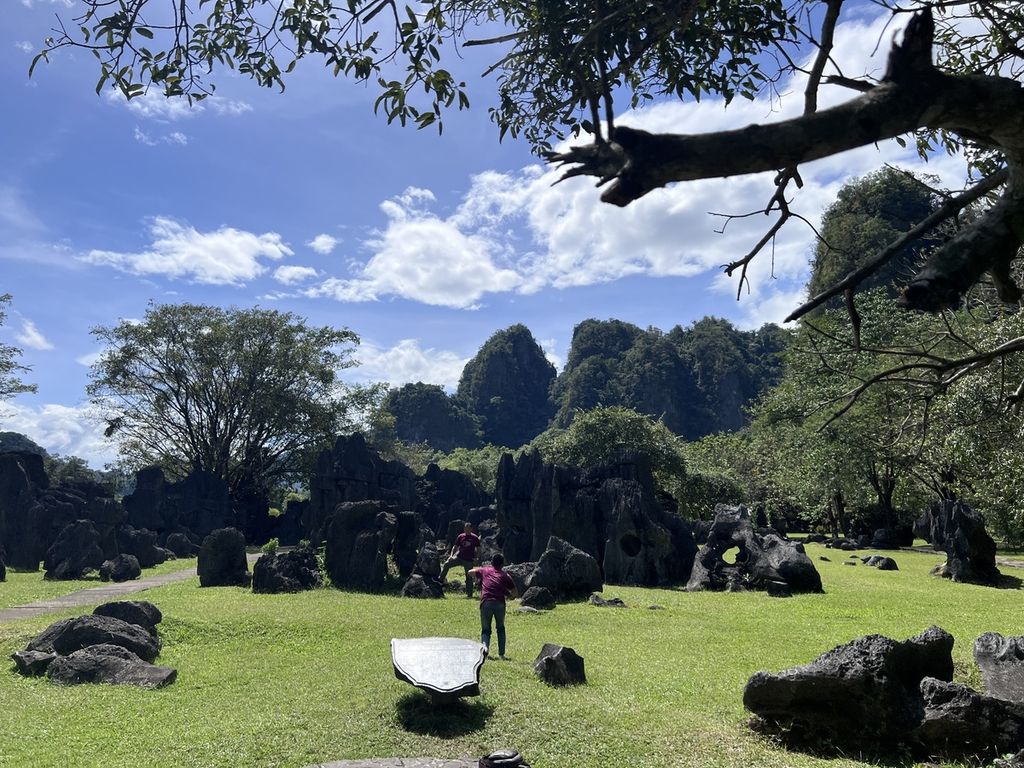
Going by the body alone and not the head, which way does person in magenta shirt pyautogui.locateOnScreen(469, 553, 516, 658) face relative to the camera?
away from the camera

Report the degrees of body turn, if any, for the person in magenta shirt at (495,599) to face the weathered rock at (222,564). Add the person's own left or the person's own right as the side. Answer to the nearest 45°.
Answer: approximately 45° to the person's own left

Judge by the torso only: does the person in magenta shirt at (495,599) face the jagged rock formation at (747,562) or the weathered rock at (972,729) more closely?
the jagged rock formation

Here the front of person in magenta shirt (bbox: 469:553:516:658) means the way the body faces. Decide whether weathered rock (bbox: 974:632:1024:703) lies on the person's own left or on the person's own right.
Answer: on the person's own right

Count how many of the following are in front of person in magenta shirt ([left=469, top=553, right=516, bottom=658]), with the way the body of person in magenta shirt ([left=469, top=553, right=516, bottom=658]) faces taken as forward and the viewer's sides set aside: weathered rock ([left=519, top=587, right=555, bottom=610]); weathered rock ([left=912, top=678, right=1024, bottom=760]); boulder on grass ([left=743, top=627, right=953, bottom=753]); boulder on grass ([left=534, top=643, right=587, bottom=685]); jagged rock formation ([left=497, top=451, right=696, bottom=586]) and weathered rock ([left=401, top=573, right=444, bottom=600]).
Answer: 3

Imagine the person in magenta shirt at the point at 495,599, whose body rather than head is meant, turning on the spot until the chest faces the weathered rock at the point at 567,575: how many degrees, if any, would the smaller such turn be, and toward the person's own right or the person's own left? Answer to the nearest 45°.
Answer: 0° — they already face it

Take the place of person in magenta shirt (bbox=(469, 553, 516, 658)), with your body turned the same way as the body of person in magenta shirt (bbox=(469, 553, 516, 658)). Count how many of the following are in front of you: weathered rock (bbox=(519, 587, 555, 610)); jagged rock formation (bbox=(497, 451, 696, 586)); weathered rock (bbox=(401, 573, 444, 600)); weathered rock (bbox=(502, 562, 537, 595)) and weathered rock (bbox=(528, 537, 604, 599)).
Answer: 5

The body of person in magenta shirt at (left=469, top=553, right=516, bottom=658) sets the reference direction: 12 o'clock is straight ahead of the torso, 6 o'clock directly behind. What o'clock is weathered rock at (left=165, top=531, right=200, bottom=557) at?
The weathered rock is roughly at 11 o'clock from the person in magenta shirt.

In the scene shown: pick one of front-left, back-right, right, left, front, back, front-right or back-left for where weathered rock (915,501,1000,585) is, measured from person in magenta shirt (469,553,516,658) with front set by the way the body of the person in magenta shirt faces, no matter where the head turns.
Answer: front-right

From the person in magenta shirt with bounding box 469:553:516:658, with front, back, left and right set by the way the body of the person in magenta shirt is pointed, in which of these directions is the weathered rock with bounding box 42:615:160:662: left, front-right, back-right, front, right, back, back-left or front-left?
left

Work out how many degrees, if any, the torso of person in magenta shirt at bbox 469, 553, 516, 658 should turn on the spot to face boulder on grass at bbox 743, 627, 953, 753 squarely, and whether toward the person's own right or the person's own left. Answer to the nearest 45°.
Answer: approximately 135° to the person's own right

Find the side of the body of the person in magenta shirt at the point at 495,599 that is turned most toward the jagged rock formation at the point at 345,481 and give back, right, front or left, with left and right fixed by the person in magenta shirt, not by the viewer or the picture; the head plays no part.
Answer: front

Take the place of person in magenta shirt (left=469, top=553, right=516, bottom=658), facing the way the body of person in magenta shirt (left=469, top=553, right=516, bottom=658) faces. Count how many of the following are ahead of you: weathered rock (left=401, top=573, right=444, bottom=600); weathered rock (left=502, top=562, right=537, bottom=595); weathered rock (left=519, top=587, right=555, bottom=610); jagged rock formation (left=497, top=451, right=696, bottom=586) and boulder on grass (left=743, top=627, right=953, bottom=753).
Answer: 4

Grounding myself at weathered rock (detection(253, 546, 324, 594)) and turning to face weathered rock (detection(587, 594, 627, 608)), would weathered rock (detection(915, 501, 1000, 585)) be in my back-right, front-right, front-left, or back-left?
front-left

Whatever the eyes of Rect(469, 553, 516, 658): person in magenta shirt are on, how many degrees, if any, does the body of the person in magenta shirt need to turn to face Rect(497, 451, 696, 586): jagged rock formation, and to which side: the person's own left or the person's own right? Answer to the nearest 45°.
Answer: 0° — they already face it

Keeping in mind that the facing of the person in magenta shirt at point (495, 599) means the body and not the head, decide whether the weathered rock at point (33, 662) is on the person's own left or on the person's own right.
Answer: on the person's own left
